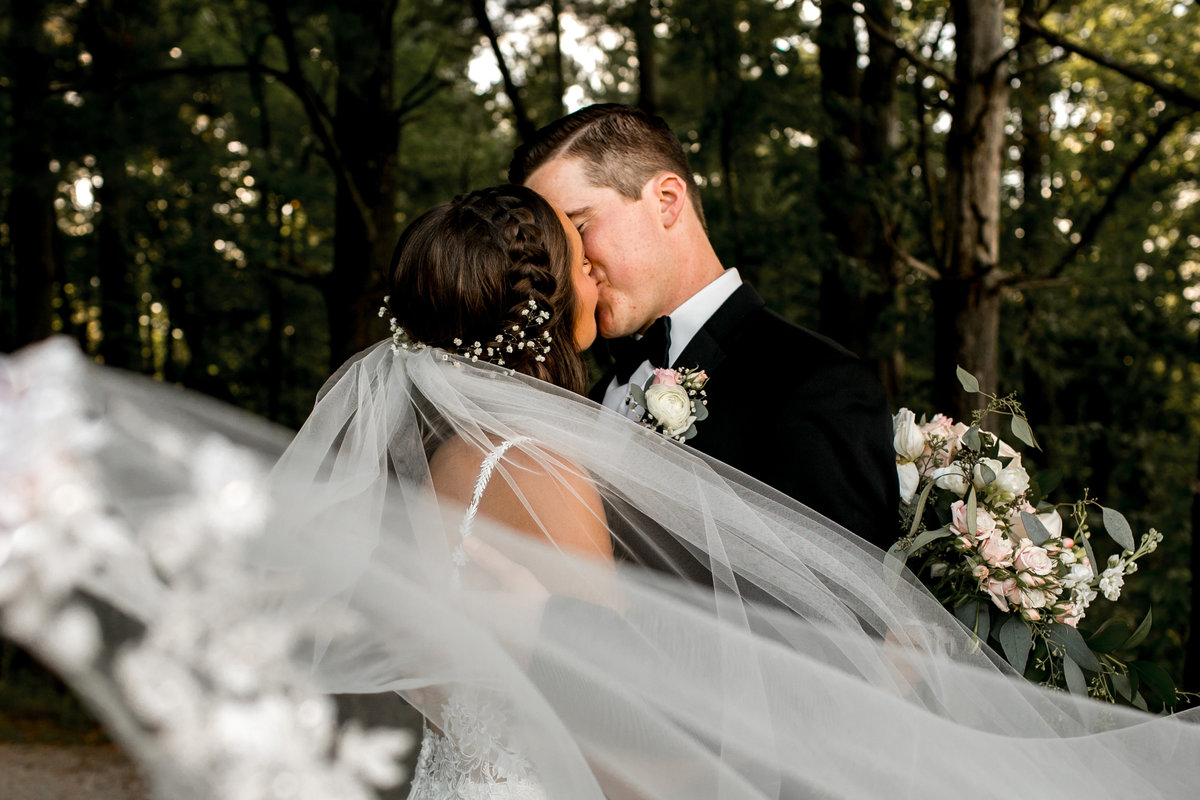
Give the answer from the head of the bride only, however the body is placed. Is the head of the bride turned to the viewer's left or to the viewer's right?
to the viewer's right

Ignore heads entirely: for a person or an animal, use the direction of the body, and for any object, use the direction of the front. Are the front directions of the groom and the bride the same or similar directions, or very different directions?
very different directions

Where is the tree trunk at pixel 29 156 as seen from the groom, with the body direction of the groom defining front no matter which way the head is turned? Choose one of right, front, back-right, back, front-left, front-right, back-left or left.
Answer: right

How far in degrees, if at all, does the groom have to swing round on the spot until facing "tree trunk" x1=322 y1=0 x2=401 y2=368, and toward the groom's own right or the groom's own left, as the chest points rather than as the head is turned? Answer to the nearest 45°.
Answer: approximately 90° to the groom's own right

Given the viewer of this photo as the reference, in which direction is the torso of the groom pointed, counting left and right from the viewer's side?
facing the viewer and to the left of the viewer

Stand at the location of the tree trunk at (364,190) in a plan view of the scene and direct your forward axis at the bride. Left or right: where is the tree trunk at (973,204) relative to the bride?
left

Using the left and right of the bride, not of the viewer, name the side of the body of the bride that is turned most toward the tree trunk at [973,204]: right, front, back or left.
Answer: front

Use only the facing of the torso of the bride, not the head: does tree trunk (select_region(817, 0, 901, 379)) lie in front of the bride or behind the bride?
in front

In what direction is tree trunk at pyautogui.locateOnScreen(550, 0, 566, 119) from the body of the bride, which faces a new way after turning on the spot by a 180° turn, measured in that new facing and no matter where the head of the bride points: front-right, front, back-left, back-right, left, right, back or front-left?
back-right

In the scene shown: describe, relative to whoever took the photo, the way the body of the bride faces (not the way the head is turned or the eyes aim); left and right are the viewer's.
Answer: facing away from the viewer and to the right of the viewer

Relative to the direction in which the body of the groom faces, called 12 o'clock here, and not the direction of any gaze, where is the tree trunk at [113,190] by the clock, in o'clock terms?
The tree trunk is roughly at 3 o'clock from the groom.

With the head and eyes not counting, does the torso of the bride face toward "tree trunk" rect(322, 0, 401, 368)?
no

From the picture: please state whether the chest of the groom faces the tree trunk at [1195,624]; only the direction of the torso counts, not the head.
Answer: no

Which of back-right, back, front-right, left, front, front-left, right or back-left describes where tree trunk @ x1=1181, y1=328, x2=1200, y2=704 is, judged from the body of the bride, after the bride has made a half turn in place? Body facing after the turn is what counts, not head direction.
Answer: back

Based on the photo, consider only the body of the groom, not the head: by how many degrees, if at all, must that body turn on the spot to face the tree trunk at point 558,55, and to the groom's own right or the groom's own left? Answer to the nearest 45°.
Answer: approximately 135° to the groom's own right
